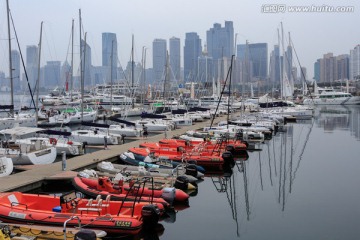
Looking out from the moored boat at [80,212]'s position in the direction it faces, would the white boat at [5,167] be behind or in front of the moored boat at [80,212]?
in front

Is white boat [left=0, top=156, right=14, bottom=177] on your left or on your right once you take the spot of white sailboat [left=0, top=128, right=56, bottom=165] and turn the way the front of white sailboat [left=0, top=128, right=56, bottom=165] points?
on your left

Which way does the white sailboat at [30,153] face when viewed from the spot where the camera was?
facing away from the viewer and to the left of the viewer

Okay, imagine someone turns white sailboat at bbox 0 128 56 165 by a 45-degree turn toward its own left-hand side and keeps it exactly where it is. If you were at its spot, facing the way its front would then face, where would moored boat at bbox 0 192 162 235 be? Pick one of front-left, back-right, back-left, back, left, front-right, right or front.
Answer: left

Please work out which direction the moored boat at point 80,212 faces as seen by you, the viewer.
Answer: facing away from the viewer and to the left of the viewer

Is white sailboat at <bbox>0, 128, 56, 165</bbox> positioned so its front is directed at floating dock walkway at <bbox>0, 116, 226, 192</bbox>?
no
